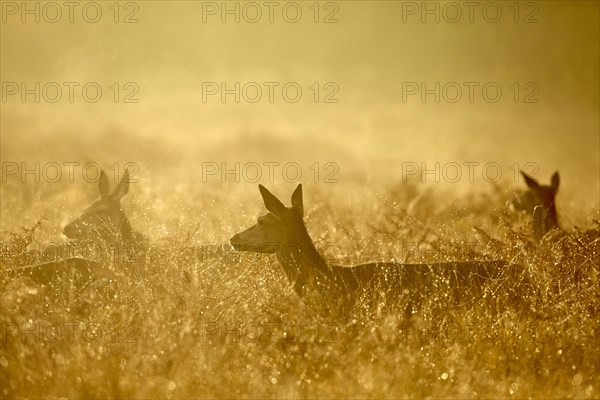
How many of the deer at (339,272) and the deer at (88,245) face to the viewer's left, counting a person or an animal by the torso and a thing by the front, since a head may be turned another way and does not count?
2

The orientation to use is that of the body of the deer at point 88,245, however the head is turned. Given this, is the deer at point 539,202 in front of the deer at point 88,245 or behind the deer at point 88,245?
behind

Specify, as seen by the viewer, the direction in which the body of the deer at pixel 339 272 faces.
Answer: to the viewer's left

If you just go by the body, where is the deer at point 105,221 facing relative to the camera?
to the viewer's left

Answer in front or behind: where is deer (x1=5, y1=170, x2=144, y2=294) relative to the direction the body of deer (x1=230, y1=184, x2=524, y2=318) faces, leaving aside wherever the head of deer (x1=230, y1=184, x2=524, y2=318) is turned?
in front

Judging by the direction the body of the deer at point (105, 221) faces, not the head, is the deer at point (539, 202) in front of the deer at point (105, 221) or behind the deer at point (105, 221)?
behind

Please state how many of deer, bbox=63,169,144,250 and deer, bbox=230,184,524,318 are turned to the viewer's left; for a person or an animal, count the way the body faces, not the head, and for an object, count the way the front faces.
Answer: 2
